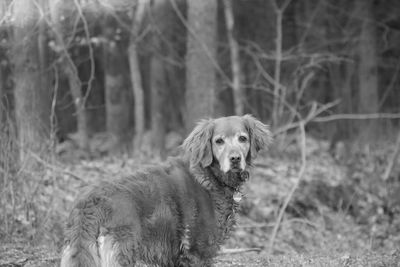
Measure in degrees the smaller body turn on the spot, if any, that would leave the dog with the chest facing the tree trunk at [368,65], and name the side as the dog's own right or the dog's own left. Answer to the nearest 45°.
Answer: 0° — it already faces it

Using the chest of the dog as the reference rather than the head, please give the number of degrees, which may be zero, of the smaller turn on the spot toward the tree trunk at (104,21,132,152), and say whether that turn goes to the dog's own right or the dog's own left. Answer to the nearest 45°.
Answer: approximately 45° to the dog's own left

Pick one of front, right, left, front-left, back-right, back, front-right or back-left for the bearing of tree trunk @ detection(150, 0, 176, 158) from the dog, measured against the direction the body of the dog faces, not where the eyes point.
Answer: front-left

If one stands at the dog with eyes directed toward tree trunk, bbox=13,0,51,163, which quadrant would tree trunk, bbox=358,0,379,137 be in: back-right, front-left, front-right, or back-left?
front-right

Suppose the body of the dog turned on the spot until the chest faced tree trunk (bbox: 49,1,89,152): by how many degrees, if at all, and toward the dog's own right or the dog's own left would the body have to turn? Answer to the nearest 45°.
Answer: approximately 45° to the dog's own left

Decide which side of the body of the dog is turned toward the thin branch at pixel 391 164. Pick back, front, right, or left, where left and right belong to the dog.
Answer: front

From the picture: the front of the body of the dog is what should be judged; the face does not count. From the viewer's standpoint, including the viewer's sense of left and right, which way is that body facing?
facing away from the viewer and to the right of the viewer

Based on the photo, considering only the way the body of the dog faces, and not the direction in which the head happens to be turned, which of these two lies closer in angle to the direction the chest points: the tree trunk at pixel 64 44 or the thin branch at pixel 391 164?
the thin branch

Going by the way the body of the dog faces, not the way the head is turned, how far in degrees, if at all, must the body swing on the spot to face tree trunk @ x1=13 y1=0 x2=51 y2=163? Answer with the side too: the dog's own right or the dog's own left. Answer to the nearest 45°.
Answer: approximately 90° to the dog's own left

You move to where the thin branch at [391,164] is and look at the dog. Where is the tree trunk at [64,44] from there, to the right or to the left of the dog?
right
